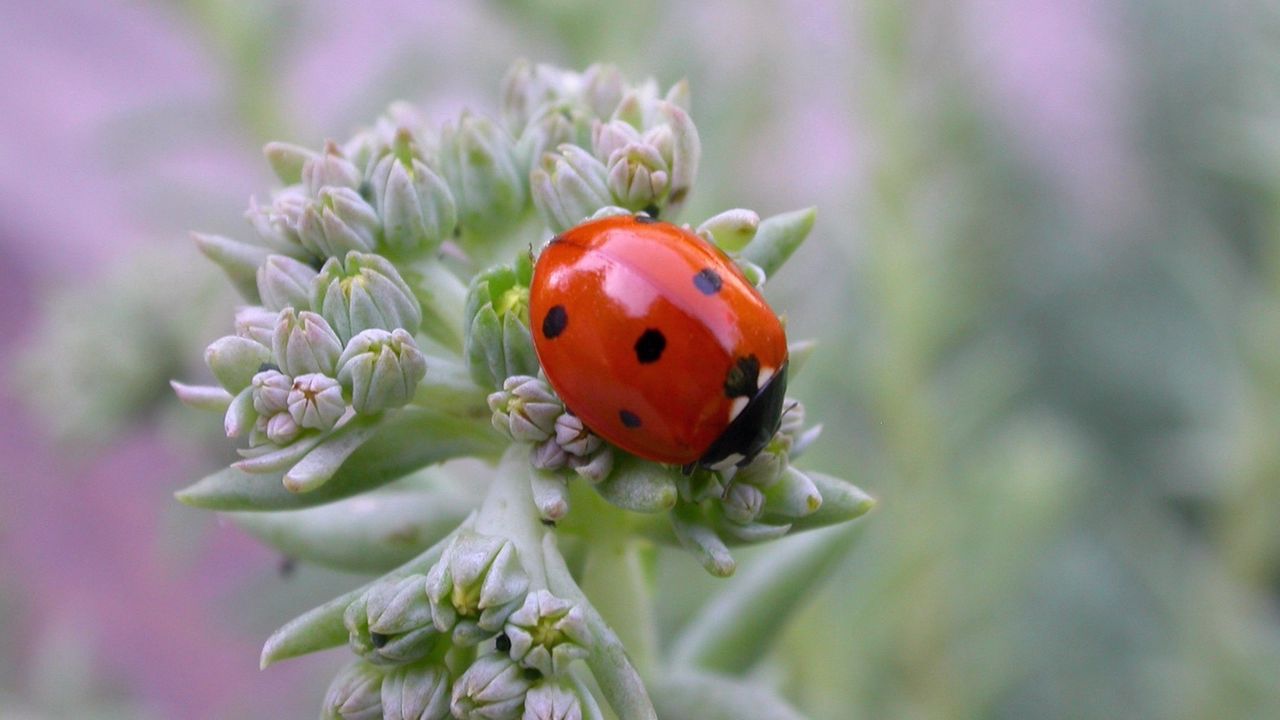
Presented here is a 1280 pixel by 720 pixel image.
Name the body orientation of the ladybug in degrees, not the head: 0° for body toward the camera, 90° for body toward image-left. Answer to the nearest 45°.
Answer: approximately 315°
